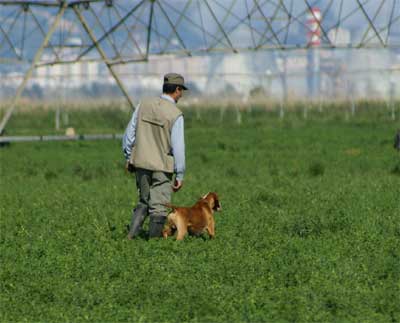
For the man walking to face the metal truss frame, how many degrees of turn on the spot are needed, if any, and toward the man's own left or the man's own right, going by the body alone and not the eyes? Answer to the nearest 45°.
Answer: approximately 45° to the man's own left

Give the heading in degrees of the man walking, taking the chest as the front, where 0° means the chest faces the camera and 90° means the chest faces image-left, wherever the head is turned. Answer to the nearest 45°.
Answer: approximately 225°
